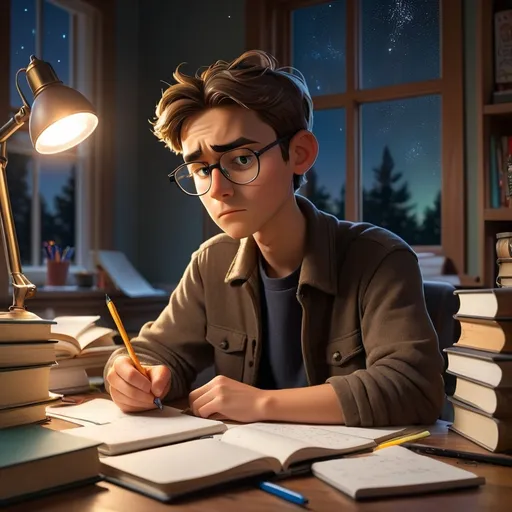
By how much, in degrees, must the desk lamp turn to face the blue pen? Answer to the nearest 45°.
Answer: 0° — it already faces it

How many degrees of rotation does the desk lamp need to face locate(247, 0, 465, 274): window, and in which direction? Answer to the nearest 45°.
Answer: approximately 90° to its left

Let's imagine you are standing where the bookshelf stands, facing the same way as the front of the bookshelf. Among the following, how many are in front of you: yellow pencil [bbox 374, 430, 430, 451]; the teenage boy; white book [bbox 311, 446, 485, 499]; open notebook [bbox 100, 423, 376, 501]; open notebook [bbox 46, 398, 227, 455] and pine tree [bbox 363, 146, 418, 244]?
5

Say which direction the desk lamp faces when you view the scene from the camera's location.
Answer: facing the viewer and to the right of the viewer

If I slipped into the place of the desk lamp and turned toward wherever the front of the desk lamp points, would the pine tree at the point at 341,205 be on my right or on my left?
on my left

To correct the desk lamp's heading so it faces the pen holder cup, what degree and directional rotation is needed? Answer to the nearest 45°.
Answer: approximately 135° to its left

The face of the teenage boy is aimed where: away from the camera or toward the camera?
toward the camera

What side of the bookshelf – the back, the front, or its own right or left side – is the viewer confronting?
front

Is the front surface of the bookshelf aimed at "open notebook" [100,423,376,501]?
yes

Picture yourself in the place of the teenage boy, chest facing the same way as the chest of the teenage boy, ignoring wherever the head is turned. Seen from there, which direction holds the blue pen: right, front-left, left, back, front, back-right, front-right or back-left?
front-left

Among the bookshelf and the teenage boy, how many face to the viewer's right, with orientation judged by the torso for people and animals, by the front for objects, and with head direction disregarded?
0
